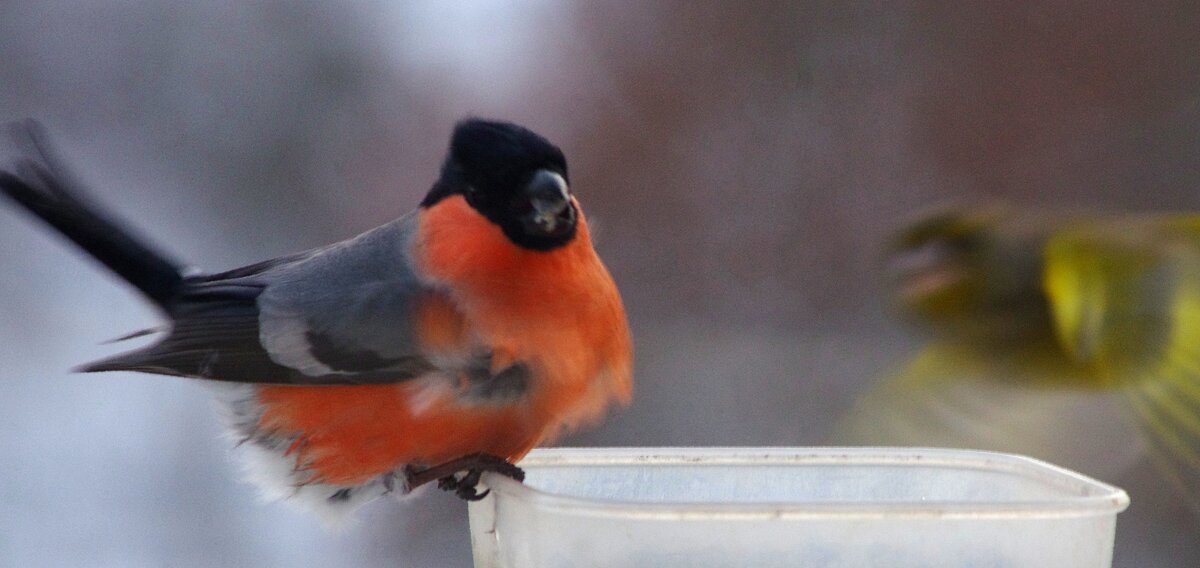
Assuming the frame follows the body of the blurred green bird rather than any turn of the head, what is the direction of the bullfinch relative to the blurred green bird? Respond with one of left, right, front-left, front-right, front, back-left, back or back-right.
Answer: front-left

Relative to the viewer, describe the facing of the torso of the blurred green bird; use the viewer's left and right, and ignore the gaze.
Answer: facing to the left of the viewer

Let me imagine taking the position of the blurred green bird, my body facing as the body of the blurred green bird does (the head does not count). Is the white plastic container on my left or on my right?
on my left
